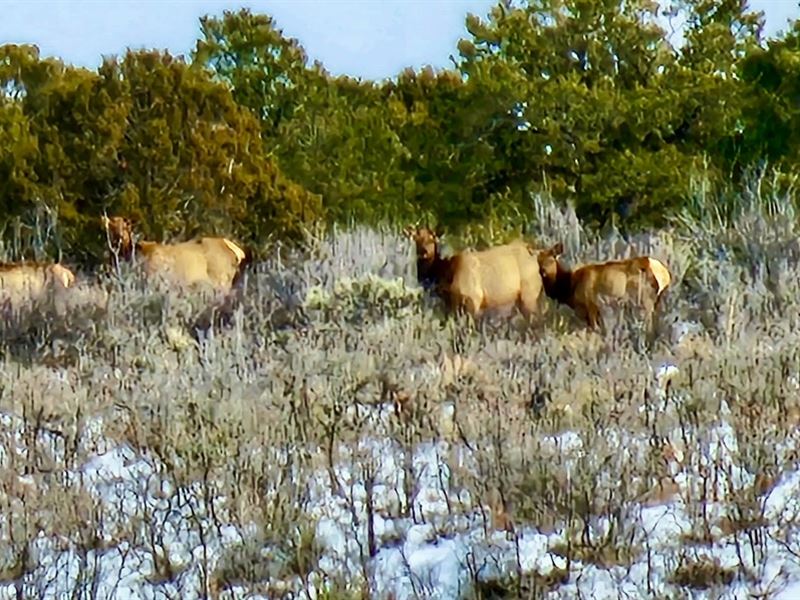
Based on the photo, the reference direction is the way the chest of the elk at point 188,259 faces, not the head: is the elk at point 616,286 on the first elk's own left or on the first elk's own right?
on the first elk's own left

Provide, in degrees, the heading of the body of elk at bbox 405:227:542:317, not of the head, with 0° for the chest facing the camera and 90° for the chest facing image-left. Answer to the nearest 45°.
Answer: approximately 90°

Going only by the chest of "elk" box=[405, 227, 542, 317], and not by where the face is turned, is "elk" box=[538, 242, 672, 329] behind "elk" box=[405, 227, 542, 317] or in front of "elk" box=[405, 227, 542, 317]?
behind

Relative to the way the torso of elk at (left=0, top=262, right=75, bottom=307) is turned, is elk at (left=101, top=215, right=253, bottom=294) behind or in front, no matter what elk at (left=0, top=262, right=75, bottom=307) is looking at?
behind

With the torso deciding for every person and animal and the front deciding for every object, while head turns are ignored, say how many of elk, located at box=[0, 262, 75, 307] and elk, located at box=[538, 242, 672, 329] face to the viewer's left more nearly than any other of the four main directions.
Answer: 2

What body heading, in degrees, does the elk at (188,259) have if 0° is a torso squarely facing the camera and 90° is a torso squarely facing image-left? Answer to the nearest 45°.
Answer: approximately 90°

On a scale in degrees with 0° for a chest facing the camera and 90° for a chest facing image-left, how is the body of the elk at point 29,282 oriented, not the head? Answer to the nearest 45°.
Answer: approximately 90°

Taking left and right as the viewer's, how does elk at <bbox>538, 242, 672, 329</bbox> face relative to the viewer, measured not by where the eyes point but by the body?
facing to the left of the viewer

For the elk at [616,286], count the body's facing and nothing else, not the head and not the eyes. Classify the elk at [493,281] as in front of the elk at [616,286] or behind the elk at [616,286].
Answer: in front
